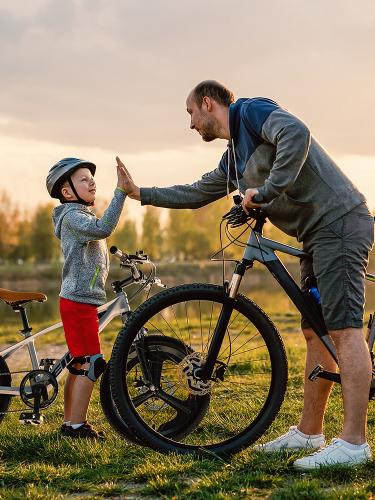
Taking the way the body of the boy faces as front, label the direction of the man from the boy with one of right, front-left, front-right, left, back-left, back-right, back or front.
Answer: front-right

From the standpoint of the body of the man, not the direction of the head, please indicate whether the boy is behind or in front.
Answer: in front

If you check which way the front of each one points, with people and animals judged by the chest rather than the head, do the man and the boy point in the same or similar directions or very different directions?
very different directions

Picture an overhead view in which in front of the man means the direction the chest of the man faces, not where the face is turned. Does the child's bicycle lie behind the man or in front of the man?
in front

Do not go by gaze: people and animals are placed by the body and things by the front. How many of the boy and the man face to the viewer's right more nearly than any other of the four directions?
1

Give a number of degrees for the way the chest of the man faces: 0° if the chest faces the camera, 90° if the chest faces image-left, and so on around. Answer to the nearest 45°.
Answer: approximately 90°

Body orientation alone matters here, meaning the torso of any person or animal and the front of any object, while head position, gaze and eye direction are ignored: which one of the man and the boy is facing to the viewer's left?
the man

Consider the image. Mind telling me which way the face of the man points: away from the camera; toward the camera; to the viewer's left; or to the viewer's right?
to the viewer's left

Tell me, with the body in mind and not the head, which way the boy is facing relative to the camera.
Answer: to the viewer's right
